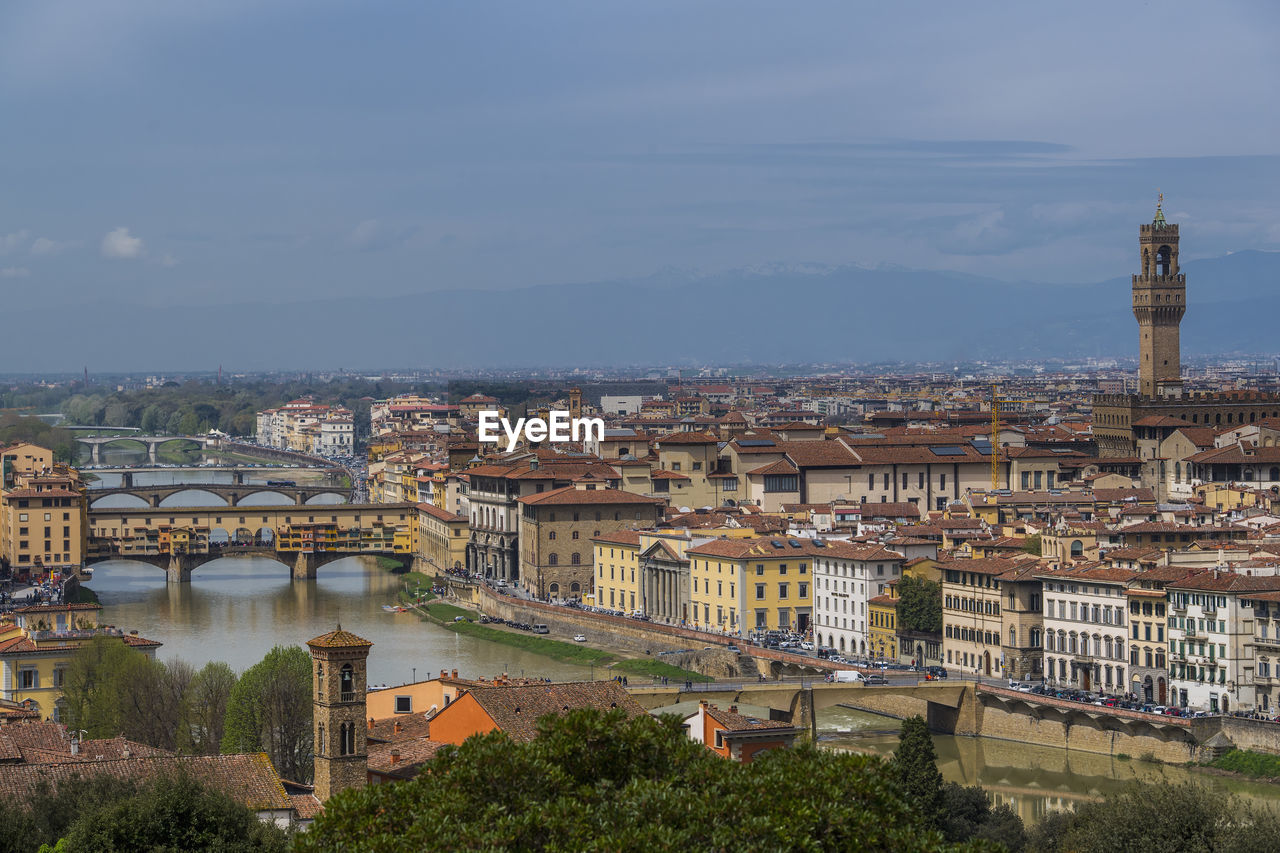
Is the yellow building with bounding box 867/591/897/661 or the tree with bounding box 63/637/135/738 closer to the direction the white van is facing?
the yellow building

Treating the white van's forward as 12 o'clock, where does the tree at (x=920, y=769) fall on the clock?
The tree is roughly at 3 o'clock from the white van.

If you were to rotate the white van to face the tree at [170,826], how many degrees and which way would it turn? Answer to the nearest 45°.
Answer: approximately 90° to its right

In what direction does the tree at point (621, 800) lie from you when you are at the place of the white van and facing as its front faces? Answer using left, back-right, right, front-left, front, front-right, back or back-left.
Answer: right

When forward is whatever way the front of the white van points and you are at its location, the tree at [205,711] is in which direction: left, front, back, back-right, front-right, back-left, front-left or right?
back-right

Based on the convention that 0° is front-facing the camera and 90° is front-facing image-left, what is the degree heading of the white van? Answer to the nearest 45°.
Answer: approximately 270°

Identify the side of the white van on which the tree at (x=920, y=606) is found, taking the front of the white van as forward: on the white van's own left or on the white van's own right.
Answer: on the white van's own left

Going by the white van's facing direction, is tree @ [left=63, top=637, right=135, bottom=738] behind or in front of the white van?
behind

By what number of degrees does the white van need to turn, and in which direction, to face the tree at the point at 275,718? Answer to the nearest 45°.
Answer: approximately 135° to its right
